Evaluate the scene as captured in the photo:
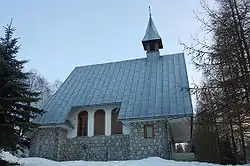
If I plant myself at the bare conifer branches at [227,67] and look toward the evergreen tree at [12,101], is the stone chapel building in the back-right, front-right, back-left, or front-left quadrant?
front-right

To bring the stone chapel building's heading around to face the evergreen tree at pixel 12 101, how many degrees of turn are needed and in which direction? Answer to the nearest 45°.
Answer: approximately 135° to its right

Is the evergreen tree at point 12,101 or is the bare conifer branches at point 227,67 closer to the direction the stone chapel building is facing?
the bare conifer branches

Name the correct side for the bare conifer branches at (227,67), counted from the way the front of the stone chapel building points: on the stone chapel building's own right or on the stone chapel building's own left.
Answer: on the stone chapel building's own right

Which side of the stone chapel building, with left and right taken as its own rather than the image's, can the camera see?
right
